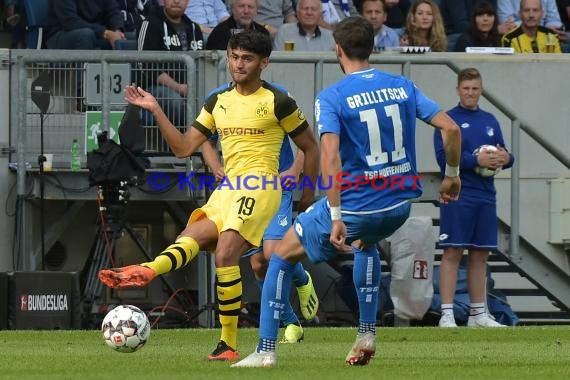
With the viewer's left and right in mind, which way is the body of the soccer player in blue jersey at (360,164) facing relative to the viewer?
facing away from the viewer and to the left of the viewer

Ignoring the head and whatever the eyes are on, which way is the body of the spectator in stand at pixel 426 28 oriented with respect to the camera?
toward the camera

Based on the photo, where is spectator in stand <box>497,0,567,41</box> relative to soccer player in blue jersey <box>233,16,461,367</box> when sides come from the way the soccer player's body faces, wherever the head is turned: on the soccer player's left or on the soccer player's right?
on the soccer player's right

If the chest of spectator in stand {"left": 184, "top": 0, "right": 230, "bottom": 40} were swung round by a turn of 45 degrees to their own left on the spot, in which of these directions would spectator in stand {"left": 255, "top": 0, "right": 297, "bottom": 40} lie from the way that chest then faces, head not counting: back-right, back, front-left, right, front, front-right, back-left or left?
front-left

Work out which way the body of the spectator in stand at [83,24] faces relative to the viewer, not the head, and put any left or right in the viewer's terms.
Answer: facing the viewer and to the right of the viewer

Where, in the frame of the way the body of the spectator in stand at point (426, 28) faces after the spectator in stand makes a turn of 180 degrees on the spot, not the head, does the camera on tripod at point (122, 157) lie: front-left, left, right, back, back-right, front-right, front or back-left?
back-left

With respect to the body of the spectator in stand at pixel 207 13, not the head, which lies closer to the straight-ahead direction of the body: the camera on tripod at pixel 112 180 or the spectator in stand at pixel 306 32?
the camera on tripod

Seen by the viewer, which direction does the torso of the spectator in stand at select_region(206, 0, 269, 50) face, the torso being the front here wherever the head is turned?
toward the camera

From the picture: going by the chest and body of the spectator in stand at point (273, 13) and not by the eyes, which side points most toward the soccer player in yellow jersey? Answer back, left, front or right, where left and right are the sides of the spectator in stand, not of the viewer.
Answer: front

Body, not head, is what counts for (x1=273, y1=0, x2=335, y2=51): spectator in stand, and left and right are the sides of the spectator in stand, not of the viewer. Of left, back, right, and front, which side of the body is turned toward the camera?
front
